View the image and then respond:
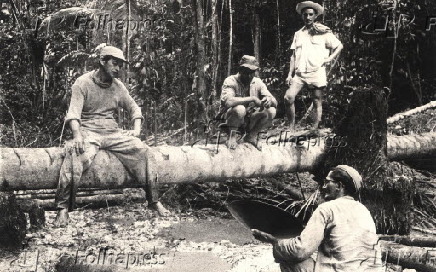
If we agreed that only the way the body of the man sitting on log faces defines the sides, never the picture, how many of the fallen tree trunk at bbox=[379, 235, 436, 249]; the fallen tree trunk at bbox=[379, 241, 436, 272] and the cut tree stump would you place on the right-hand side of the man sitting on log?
0

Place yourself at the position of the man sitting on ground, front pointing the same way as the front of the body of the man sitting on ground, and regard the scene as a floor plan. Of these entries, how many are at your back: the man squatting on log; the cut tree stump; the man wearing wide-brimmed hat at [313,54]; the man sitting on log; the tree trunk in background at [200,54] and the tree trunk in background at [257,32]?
0

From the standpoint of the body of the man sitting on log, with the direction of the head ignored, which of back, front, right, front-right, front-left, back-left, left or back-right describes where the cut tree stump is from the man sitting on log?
left

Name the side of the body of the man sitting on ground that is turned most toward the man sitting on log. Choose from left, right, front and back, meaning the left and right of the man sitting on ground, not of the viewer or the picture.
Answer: front

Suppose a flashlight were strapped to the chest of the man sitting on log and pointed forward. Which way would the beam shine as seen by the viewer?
toward the camera

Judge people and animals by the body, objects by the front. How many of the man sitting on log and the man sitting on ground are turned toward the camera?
1

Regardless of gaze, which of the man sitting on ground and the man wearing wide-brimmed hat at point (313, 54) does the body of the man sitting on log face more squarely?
the man sitting on ground

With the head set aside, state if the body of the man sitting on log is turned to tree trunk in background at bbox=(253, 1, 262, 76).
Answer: no

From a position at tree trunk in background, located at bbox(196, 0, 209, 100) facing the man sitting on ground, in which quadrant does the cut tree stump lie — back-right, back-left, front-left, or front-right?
front-left

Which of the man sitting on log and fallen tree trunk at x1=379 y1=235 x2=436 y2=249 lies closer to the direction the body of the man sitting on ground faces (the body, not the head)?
the man sitting on log

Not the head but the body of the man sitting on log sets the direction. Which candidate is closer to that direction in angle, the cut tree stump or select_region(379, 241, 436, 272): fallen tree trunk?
the fallen tree trunk

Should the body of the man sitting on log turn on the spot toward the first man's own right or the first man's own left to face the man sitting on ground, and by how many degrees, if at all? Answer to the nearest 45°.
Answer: approximately 45° to the first man's own left

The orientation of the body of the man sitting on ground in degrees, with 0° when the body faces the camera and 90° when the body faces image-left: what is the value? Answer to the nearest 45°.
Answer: approximately 135°

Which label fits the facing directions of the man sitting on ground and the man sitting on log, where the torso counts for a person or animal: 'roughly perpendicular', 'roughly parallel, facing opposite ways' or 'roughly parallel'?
roughly parallel, facing opposite ways

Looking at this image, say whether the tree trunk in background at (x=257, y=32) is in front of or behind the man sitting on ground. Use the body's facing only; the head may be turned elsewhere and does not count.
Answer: in front

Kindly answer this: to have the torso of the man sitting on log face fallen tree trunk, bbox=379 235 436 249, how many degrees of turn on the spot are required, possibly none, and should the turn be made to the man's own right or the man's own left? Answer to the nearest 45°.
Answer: approximately 90° to the man's own left

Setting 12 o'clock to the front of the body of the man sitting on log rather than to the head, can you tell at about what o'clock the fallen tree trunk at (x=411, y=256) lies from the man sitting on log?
The fallen tree trunk is roughly at 10 o'clock from the man sitting on log.

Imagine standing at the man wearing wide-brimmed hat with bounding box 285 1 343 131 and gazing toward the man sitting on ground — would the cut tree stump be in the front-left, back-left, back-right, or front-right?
front-left

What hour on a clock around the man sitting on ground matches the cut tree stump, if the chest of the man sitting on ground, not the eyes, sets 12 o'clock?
The cut tree stump is roughly at 2 o'clock from the man sitting on ground.
